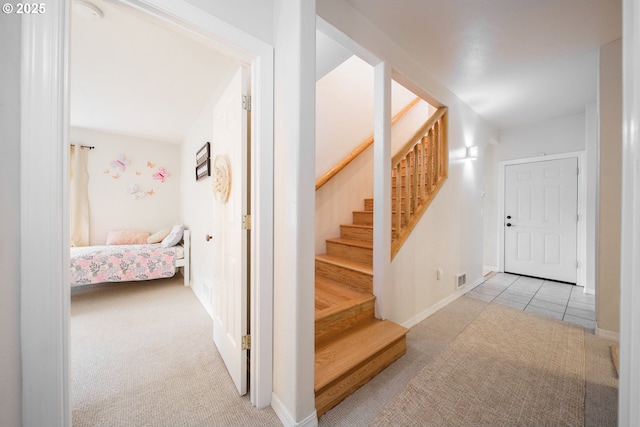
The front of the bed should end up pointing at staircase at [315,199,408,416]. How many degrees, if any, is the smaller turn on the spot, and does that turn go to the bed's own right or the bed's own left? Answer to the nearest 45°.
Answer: approximately 135° to the bed's own left

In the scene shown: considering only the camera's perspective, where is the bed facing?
facing to the left of the viewer

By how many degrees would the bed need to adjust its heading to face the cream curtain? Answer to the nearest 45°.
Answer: approximately 45° to its right

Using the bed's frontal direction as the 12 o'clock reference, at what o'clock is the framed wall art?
The framed wall art is roughly at 8 o'clock from the bed.

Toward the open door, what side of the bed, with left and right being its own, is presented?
left

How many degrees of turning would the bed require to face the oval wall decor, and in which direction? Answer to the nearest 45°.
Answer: approximately 90° to its left
